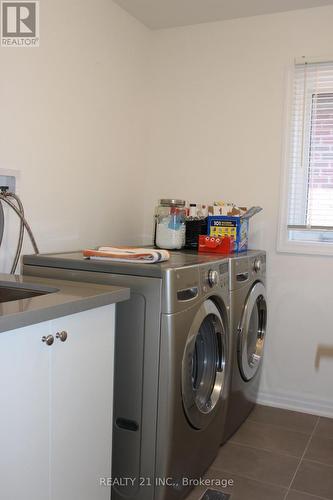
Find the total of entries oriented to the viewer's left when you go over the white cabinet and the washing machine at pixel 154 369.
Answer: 0

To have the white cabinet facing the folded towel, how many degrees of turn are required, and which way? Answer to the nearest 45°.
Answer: approximately 90° to its left

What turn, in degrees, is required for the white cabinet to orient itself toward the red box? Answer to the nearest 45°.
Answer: approximately 90° to its left

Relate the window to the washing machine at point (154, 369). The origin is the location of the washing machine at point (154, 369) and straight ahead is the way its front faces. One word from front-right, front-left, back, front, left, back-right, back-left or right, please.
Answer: left

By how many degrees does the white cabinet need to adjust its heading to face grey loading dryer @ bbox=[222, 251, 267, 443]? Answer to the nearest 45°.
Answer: approximately 90° to its left

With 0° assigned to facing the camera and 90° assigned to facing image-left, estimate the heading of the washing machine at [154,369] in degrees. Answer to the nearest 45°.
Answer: approximately 315°

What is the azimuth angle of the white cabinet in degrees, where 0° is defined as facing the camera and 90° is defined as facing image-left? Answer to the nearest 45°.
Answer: approximately 315°

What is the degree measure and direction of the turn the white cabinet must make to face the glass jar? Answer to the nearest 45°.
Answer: approximately 90° to its left

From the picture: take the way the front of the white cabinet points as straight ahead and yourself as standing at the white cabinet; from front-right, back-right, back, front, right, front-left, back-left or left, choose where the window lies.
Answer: left

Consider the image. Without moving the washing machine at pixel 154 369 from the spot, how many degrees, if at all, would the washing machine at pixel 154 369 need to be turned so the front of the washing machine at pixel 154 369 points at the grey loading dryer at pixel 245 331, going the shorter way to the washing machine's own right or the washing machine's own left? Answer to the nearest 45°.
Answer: approximately 90° to the washing machine's own left
